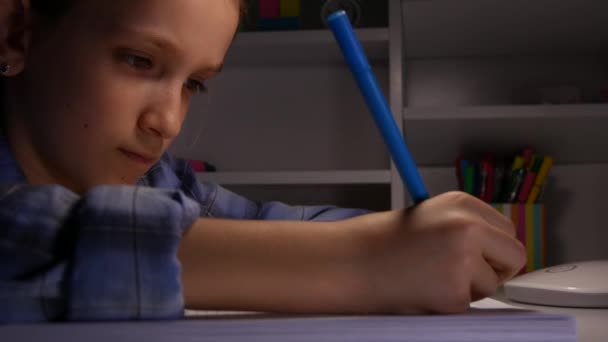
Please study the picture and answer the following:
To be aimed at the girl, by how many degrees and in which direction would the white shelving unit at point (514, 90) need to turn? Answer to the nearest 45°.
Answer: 0° — it already faces them

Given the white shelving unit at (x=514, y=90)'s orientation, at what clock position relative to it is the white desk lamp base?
The white desk lamp base is roughly at 12 o'clock from the white shelving unit.

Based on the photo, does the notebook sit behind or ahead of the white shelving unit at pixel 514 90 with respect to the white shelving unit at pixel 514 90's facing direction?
ahead

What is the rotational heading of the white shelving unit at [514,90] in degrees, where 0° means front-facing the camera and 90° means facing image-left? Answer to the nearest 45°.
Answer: approximately 0°

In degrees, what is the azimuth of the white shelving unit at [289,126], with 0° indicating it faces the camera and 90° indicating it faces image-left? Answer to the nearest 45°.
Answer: approximately 0°

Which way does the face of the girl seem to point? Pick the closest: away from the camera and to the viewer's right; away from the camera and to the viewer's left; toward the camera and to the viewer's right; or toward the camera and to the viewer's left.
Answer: toward the camera and to the viewer's right

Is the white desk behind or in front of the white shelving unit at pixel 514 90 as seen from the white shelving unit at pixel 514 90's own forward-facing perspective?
in front
